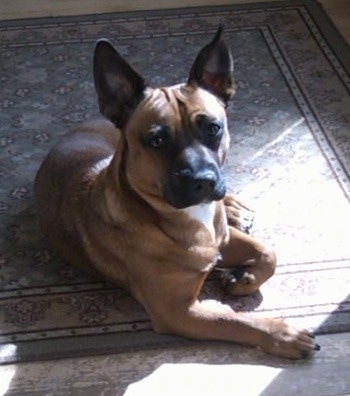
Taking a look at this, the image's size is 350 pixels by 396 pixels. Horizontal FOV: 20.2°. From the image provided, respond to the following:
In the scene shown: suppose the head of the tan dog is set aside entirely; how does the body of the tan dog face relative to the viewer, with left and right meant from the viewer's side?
facing the viewer and to the right of the viewer
